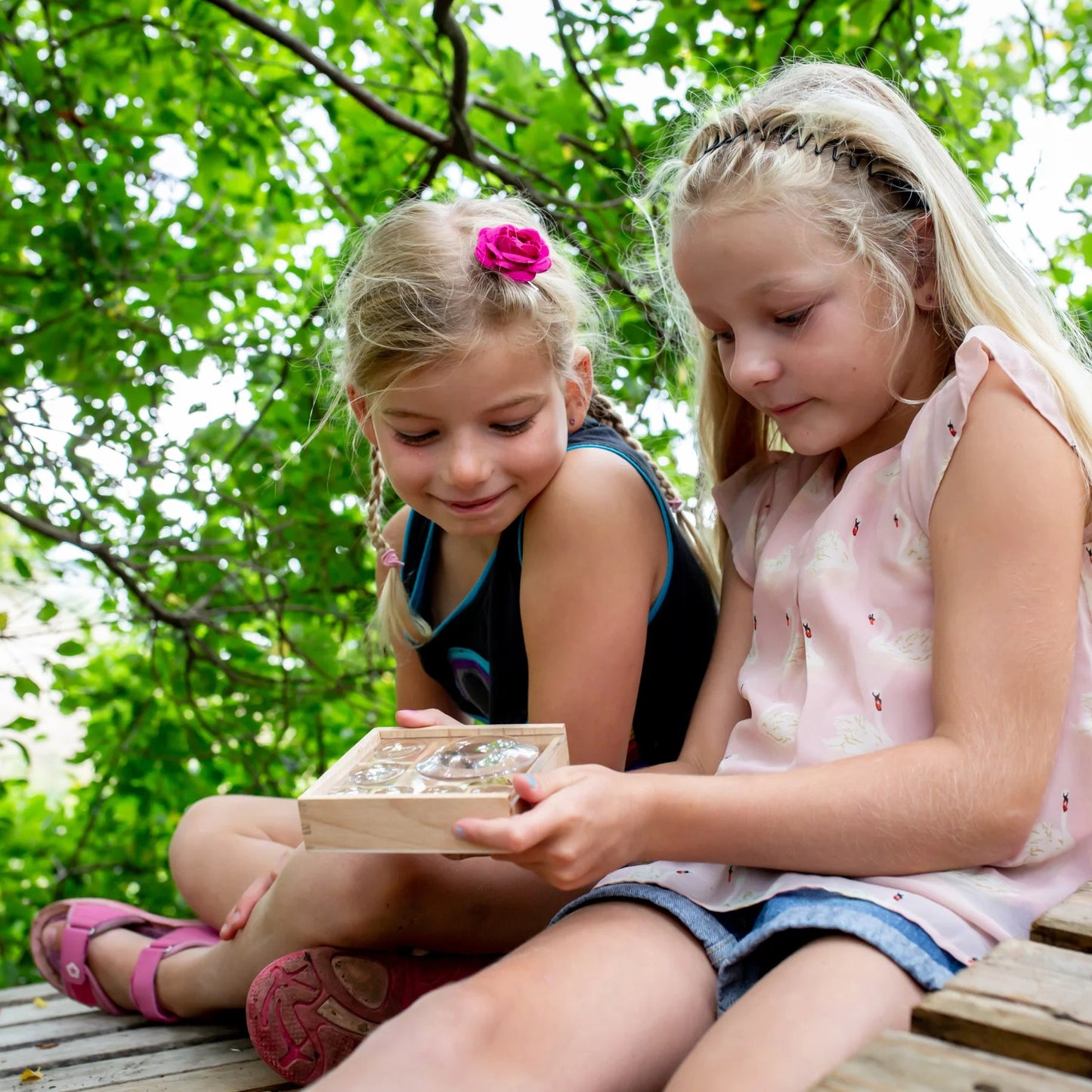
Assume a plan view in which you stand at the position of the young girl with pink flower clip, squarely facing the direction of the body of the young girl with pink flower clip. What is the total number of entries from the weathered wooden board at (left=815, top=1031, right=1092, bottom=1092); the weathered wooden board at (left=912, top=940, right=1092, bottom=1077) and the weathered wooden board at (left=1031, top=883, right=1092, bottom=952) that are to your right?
0

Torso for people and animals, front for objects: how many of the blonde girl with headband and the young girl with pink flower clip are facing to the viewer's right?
0

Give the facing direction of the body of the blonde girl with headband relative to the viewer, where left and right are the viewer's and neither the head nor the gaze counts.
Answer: facing the viewer and to the left of the viewer

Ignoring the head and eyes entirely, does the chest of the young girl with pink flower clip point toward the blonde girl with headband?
no

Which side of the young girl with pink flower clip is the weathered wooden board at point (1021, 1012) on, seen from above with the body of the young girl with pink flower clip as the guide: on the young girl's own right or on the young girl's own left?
on the young girl's own left

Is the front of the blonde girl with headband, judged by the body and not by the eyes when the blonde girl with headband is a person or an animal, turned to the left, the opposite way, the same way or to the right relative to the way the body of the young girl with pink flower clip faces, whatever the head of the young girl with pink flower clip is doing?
the same way

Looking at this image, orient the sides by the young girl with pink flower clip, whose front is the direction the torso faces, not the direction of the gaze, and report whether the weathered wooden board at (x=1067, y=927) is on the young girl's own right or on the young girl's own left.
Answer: on the young girl's own left

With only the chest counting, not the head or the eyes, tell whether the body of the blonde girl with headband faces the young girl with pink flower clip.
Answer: no

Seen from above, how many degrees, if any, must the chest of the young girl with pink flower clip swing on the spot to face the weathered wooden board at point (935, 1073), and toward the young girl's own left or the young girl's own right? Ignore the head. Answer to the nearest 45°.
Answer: approximately 45° to the young girl's own left

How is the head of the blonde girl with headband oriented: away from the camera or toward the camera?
toward the camera
